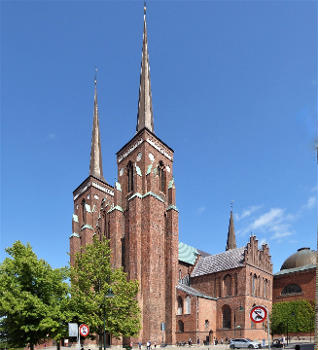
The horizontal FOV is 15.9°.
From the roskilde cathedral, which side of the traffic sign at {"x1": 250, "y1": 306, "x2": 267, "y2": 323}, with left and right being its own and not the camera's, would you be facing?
back

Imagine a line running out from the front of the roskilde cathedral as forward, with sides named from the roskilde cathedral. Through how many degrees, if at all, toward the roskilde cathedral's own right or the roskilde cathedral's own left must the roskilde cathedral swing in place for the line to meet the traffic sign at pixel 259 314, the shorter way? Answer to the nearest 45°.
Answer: approximately 45° to the roskilde cathedral's own left
